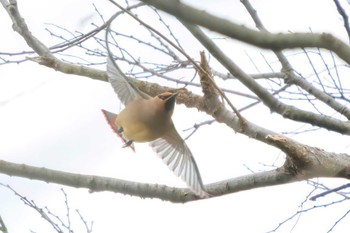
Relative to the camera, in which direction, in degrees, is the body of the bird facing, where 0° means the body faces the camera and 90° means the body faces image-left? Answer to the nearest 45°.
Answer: approximately 315°
